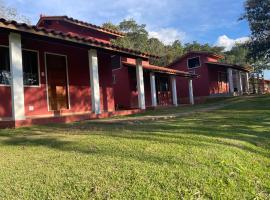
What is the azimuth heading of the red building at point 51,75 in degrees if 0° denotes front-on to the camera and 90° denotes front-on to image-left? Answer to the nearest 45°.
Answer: approximately 315°

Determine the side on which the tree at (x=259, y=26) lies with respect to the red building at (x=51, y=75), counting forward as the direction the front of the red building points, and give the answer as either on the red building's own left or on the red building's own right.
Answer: on the red building's own left

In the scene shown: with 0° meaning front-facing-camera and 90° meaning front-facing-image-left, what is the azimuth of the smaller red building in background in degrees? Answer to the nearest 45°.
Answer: approximately 315°

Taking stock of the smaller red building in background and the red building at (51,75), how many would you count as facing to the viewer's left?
0

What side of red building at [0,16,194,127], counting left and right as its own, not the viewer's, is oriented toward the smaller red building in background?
left

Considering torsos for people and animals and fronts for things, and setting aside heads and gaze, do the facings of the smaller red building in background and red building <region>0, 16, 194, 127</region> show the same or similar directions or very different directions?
same or similar directions

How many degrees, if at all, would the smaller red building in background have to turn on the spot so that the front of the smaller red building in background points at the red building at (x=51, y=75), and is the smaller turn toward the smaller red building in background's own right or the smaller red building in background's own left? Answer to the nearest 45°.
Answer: approximately 45° to the smaller red building in background's own right
